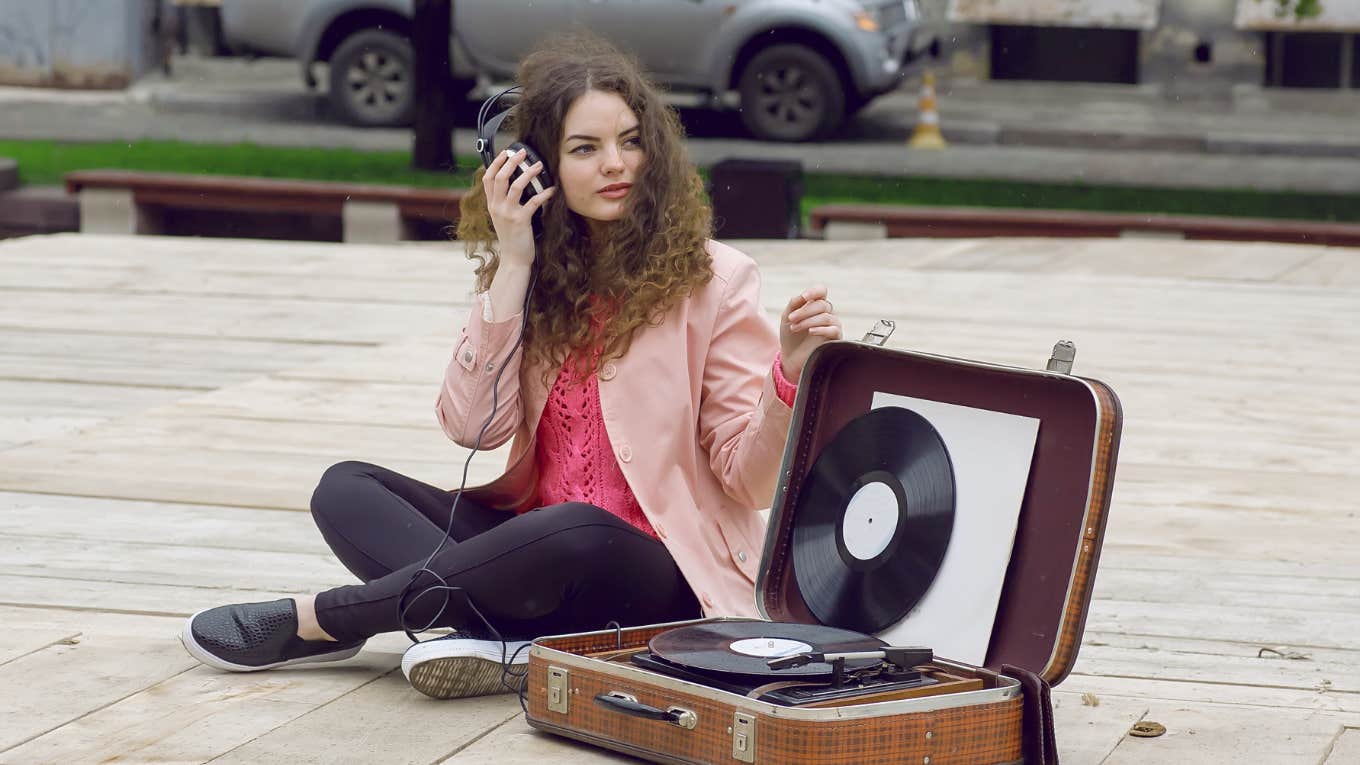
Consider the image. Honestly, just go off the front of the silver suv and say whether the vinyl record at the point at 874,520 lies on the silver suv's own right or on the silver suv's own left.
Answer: on the silver suv's own right

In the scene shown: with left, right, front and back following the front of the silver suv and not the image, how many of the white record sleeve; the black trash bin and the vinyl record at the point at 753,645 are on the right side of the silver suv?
3

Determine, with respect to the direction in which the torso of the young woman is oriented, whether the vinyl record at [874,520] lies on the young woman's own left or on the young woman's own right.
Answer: on the young woman's own left

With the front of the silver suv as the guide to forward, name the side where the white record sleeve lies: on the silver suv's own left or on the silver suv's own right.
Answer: on the silver suv's own right

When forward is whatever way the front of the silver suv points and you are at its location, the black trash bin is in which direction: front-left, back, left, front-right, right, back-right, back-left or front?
right

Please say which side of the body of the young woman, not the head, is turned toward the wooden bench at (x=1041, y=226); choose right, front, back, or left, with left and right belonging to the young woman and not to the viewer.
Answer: back

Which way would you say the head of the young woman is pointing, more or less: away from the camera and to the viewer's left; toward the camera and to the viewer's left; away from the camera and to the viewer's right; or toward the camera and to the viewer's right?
toward the camera and to the viewer's right

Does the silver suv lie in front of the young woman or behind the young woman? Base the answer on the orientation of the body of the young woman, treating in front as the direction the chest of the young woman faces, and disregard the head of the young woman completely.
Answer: behind

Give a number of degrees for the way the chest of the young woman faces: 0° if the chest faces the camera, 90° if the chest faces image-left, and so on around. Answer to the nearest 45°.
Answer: approximately 45°

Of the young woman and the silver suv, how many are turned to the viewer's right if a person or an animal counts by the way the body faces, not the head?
1

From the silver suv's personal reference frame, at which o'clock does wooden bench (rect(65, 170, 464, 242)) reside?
The wooden bench is roughly at 4 o'clock from the silver suv.

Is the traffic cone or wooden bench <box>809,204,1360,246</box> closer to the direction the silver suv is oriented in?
the traffic cone

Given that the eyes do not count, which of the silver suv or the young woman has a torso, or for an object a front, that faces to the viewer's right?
the silver suv

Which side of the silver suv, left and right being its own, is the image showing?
right
